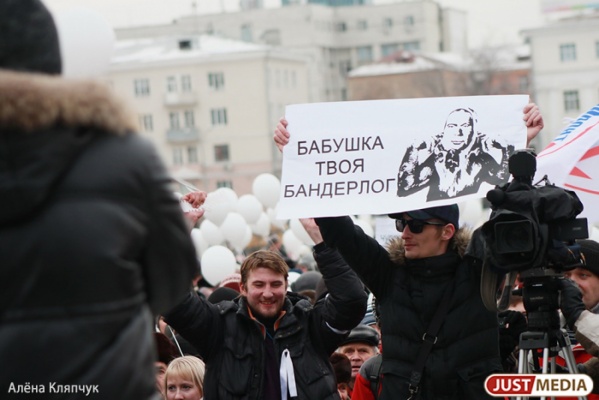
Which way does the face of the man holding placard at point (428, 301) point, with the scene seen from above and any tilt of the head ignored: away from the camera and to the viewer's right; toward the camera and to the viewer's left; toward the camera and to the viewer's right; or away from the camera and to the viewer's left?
toward the camera and to the viewer's left

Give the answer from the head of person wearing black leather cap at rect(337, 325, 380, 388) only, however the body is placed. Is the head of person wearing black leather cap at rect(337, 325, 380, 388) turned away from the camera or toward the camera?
toward the camera

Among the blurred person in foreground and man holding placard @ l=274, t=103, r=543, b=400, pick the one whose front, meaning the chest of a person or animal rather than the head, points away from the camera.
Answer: the blurred person in foreground

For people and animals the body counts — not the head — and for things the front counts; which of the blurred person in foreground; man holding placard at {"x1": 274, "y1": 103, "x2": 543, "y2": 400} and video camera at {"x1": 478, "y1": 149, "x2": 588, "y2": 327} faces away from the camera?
the blurred person in foreground

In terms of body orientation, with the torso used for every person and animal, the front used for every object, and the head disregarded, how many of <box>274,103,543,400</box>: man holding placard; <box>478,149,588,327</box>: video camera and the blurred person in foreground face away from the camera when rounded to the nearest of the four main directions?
1

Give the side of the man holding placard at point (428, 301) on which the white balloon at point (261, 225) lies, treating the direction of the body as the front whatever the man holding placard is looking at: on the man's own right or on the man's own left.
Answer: on the man's own right

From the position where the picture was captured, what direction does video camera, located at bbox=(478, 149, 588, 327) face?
facing the viewer and to the left of the viewer

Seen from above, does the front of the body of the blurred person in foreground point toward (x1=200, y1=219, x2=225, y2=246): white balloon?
yes

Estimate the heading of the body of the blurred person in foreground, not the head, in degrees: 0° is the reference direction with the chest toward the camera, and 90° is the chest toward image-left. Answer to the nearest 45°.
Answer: approximately 180°
